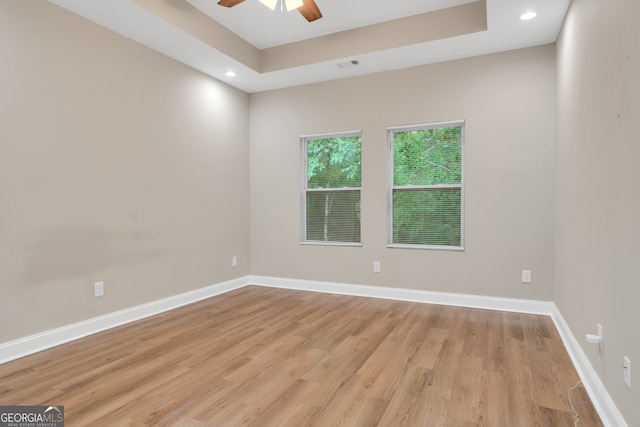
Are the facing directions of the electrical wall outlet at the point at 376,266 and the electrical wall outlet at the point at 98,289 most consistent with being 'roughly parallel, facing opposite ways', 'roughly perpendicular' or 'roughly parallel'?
roughly perpendicular

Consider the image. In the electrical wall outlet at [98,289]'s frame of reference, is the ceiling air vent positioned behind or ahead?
ahead

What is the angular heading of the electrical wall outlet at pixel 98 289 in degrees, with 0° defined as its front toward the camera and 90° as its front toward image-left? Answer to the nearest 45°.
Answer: approximately 315°

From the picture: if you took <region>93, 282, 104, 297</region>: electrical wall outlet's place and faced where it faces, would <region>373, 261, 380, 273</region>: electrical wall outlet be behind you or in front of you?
in front

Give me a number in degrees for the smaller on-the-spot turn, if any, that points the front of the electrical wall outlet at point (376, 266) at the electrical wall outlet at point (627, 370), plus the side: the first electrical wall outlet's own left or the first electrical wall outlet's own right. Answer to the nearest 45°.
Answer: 0° — it already faces it

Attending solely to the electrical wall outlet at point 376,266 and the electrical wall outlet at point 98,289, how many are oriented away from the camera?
0

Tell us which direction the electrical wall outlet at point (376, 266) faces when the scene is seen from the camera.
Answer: facing the viewer

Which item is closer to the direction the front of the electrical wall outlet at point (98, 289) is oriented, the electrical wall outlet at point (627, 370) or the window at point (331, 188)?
the electrical wall outlet

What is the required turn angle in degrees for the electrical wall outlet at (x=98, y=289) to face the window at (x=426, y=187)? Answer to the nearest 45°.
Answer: approximately 45° to its left

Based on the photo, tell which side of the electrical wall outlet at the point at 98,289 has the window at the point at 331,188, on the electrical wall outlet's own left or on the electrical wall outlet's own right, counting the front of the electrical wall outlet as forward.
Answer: on the electrical wall outlet's own left

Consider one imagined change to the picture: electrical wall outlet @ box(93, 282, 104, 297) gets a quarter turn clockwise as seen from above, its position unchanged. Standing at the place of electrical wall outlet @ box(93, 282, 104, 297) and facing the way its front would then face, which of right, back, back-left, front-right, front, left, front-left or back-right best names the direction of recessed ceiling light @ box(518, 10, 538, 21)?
left
